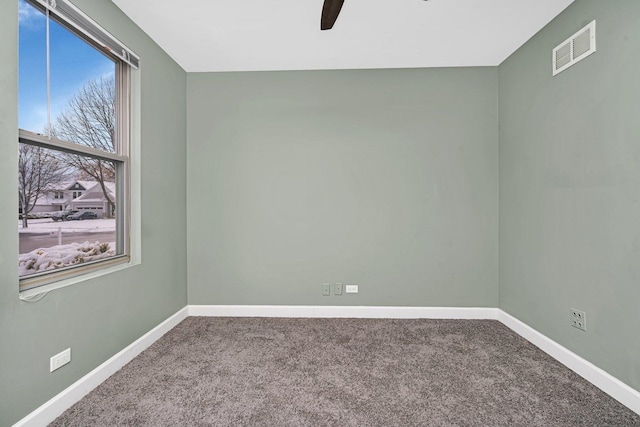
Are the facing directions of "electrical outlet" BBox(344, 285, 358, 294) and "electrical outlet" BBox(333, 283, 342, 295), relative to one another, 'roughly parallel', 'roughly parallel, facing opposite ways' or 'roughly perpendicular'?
roughly parallel

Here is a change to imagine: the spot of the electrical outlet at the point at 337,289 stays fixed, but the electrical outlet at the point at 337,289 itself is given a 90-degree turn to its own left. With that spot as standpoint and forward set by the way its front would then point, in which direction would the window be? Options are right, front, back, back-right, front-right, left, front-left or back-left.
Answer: back-right

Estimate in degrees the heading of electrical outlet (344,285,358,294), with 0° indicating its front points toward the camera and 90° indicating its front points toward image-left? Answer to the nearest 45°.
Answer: approximately 0°

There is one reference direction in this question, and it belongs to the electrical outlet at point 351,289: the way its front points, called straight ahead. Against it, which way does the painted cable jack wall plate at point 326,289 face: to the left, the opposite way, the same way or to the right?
the same way

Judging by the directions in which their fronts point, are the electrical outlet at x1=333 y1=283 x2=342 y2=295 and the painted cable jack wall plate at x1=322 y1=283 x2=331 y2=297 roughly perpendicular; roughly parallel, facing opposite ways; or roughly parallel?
roughly parallel

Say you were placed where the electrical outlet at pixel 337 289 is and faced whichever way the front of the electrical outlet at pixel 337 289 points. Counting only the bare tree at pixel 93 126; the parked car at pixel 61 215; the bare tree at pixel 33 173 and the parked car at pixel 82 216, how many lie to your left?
0

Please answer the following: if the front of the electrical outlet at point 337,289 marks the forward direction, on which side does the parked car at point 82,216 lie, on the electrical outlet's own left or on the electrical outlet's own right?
on the electrical outlet's own right

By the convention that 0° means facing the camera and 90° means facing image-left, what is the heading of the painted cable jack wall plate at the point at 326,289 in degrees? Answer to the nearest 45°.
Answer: approximately 0°

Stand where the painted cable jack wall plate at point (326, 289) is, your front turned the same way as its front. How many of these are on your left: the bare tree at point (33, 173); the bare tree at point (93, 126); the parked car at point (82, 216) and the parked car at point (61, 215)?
0

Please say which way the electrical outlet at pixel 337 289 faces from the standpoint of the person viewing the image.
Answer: facing the viewer
